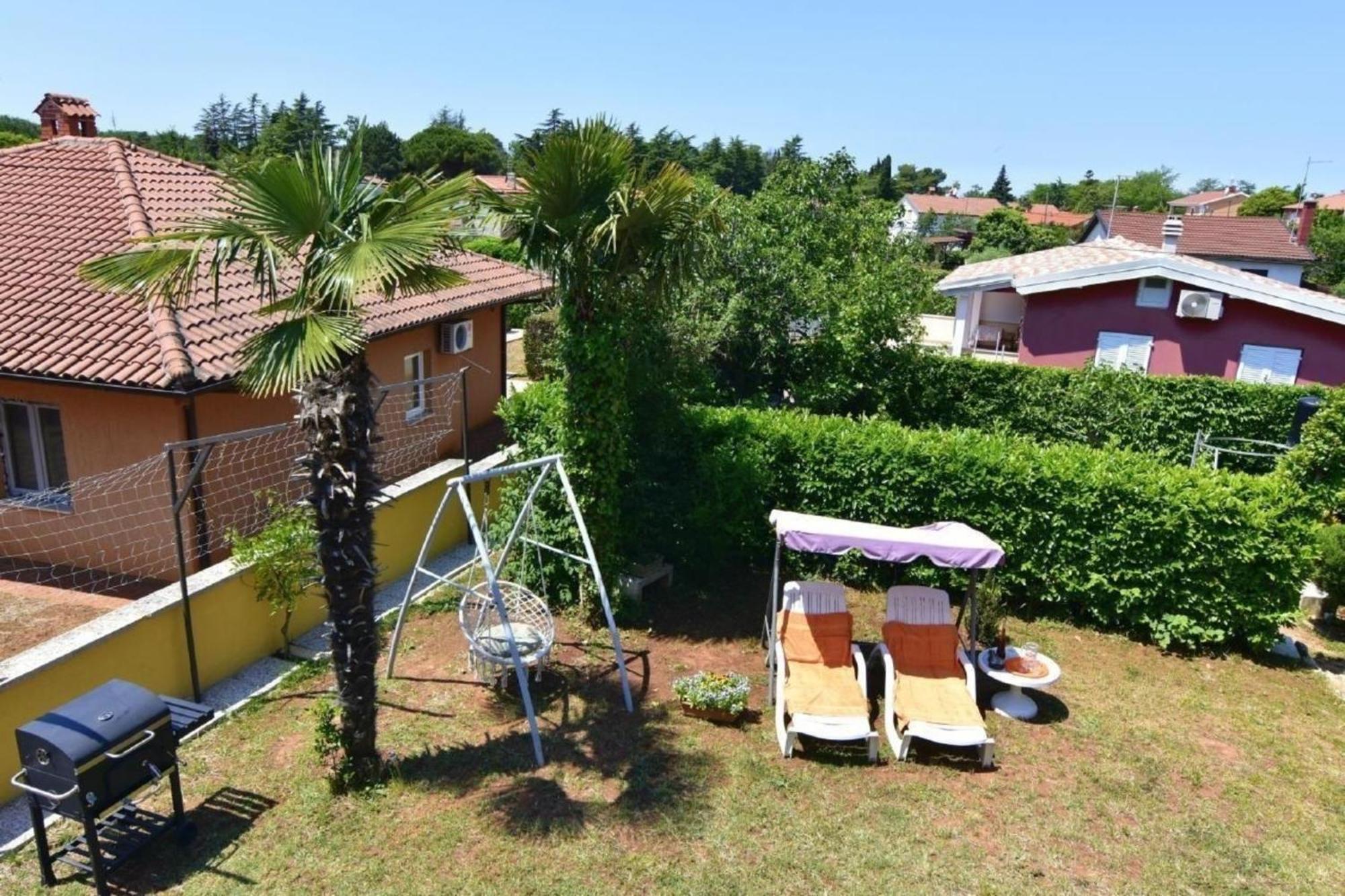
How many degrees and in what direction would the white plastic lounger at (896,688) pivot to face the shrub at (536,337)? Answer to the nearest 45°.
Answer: approximately 135° to its right

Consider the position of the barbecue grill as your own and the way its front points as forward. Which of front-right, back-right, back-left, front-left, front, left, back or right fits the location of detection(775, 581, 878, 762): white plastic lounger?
front-left

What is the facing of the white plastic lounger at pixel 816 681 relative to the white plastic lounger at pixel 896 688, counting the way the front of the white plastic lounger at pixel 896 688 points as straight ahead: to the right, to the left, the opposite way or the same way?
the same way

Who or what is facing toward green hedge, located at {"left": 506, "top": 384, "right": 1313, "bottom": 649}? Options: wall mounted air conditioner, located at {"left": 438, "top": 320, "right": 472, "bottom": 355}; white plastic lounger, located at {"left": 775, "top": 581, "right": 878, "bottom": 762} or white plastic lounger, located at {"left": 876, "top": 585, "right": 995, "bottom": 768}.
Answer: the wall mounted air conditioner

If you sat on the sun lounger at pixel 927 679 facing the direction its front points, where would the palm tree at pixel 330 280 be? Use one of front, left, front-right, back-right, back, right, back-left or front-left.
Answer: front-right

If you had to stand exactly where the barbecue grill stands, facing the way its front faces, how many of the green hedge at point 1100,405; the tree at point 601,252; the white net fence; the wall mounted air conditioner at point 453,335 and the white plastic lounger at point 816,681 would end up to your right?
0

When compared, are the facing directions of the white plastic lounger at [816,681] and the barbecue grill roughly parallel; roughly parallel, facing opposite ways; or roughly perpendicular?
roughly perpendicular

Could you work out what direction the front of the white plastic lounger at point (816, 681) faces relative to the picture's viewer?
facing the viewer

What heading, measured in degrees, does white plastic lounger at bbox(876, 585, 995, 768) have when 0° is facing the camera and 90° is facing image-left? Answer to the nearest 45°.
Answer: approximately 0°

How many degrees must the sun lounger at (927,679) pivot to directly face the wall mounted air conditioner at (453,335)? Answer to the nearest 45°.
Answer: approximately 135° to its right

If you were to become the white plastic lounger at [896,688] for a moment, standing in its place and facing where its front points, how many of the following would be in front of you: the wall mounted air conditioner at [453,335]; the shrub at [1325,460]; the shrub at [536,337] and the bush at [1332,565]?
0

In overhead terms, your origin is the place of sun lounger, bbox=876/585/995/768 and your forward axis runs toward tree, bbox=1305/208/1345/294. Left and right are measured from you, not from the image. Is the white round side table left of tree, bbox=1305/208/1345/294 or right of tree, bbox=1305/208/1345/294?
right

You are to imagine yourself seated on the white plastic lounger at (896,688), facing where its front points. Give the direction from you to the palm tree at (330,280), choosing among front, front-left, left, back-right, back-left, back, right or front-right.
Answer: front-right

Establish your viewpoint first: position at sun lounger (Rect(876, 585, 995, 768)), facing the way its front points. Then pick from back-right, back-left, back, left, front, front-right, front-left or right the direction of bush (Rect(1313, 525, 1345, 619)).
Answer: back-left

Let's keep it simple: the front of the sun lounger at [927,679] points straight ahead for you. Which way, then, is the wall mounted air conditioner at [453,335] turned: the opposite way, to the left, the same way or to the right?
to the left

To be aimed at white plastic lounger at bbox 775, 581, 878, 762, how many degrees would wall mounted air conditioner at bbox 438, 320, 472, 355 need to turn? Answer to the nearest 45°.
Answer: approximately 45° to its right

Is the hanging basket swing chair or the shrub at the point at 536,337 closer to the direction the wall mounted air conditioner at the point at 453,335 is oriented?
the hanging basket swing chair

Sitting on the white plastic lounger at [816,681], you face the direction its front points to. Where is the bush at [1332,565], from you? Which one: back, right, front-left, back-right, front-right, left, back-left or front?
back-left

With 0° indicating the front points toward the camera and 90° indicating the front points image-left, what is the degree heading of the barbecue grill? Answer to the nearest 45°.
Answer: approximately 315°
